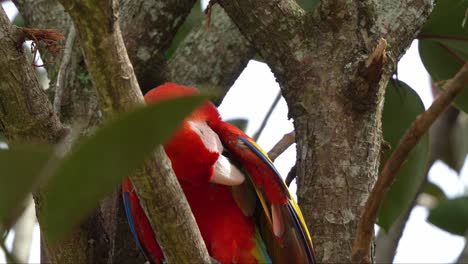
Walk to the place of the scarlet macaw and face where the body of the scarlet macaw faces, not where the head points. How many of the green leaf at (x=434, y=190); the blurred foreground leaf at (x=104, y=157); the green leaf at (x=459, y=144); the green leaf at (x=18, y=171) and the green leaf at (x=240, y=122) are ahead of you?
2

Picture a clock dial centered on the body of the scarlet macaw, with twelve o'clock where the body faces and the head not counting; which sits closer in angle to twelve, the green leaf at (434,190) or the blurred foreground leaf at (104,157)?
the blurred foreground leaf

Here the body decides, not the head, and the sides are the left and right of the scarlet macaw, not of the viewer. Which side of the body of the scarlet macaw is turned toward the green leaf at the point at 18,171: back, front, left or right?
front

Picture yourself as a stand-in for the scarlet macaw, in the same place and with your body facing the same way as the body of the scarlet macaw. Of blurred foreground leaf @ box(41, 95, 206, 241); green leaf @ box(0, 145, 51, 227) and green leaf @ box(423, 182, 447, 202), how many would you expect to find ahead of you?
2

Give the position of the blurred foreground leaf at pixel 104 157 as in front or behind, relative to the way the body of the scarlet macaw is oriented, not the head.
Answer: in front

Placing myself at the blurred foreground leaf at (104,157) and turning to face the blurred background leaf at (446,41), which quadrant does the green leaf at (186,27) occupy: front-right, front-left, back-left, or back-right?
front-left

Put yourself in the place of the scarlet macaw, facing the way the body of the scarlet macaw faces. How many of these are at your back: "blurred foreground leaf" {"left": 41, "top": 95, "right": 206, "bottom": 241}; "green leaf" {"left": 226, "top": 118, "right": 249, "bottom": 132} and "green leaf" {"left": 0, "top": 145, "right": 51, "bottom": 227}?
1

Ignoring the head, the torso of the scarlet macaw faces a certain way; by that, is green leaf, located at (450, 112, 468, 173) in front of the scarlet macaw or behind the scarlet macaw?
behind
